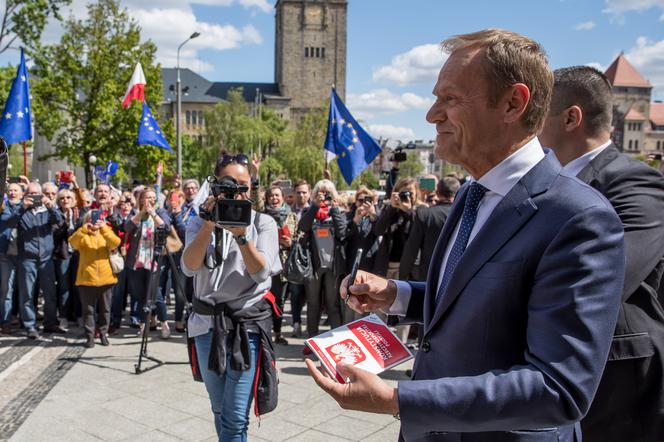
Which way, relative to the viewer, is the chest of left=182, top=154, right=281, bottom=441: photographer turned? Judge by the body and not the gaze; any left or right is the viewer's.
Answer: facing the viewer

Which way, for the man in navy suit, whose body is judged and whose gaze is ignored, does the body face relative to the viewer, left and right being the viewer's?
facing to the left of the viewer

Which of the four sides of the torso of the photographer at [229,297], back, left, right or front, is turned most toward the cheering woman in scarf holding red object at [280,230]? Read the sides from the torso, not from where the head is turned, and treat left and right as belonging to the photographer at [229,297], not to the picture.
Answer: back

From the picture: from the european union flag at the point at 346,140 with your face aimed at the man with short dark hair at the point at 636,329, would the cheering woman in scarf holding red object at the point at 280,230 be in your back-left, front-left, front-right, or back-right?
front-right

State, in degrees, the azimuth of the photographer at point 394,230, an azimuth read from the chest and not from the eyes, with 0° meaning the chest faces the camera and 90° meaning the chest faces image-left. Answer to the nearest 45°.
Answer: approximately 0°

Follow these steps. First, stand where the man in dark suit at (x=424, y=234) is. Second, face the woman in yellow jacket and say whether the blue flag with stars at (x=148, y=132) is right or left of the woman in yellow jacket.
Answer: right

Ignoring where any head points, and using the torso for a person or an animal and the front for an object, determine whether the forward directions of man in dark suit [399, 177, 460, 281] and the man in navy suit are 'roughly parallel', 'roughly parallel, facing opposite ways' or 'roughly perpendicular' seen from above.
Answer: roughly perpendicular

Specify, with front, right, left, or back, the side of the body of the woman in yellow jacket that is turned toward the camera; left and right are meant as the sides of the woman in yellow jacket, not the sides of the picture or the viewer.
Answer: front

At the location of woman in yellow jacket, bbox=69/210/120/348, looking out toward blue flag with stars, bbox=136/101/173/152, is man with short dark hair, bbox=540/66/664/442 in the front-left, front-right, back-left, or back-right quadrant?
back-right

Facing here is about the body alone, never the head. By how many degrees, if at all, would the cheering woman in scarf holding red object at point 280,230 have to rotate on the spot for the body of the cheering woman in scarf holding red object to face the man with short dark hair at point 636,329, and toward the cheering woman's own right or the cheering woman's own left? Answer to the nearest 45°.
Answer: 0° — they already face them

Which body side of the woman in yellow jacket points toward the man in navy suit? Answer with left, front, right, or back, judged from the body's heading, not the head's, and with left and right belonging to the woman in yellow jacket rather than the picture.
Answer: front

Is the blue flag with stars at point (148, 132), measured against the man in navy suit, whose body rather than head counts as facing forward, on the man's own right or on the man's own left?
on the man's own right

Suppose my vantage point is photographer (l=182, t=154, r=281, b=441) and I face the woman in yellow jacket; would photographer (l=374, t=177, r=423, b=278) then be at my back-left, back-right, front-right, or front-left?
front-right
